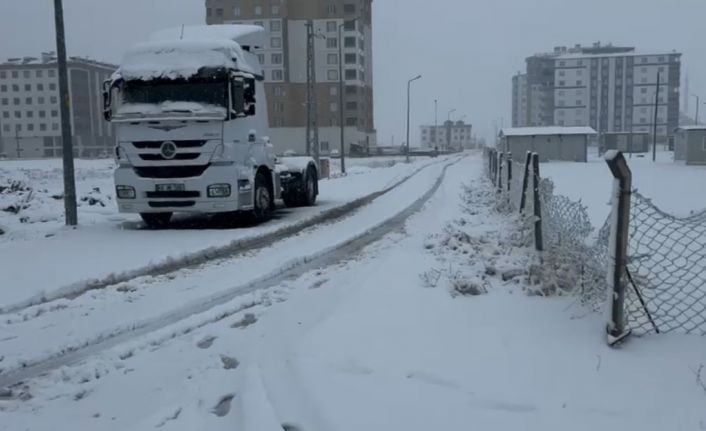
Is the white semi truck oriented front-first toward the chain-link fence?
no

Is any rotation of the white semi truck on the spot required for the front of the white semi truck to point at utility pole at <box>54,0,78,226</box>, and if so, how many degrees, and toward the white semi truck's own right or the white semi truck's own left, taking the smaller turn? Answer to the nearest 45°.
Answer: approximately 45° to the white semi truck's own right

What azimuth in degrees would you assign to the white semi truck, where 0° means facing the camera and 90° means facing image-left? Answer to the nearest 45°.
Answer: approximately 45°

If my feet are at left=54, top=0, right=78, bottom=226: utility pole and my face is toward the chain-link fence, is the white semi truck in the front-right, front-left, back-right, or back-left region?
front-left
